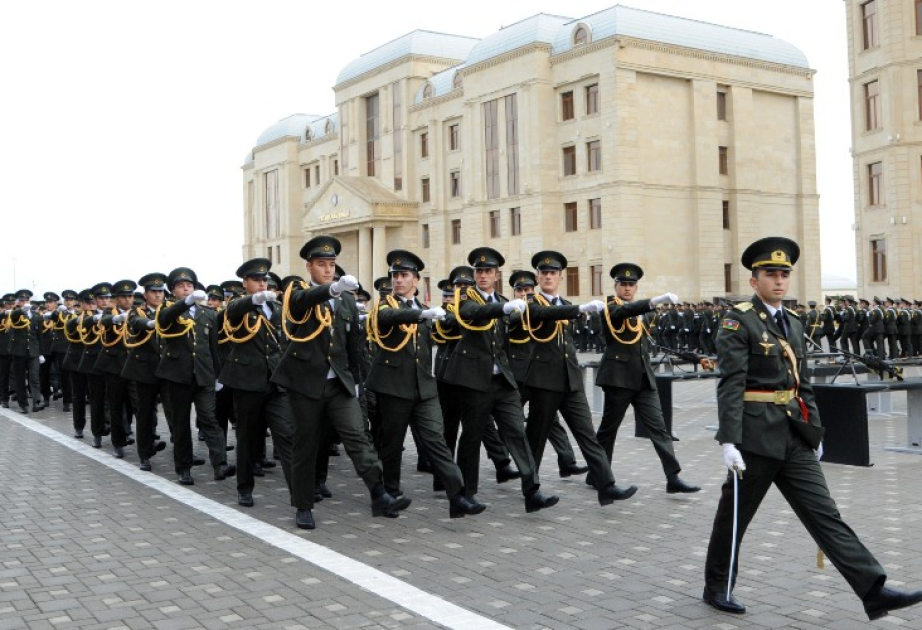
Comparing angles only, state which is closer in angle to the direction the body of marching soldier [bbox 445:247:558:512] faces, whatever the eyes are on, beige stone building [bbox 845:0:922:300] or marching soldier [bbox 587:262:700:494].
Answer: the marching soldier

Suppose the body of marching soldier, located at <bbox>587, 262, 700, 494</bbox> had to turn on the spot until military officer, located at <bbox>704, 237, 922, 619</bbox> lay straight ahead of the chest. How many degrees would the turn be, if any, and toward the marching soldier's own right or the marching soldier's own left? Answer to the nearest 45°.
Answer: approximately 45° to the marching soldier's own right

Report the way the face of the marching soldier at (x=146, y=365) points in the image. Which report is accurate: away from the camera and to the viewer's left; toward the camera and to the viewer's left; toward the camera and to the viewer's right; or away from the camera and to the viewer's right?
toward the camera and to the viewer's right

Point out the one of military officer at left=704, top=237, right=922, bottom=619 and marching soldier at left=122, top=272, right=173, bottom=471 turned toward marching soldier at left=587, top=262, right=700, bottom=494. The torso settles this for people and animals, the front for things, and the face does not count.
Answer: marching soldier at left=122, top=272, right=173, bottom=471

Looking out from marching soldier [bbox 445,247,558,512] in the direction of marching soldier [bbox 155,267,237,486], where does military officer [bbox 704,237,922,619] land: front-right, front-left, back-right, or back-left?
back-left

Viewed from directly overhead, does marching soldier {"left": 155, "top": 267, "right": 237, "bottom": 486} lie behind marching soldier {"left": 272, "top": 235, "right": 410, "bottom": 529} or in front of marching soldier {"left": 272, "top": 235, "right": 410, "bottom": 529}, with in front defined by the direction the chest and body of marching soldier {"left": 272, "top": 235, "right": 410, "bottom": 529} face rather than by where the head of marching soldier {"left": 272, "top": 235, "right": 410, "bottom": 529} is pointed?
behind

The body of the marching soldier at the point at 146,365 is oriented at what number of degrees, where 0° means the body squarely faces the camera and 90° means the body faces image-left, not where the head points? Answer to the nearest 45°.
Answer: approximately 315°

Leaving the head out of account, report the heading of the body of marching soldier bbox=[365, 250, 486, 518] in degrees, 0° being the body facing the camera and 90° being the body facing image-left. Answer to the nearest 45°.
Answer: approximately 315°

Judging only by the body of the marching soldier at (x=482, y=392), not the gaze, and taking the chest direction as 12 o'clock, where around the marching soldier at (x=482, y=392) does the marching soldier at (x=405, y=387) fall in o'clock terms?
the marching soldier at (x=405, y=387) is roughly at 4 o'clock from the marching soldier at (x=482, y=392).

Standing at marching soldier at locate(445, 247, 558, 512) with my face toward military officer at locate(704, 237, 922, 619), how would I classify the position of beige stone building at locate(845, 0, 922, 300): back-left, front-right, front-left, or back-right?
back-left

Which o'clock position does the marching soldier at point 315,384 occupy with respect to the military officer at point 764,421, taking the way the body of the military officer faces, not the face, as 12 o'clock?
The marching soldier is roughly at 5 o'clock from the military officer.

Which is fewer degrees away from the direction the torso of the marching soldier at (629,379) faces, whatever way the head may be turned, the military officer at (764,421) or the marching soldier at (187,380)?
the military officer
